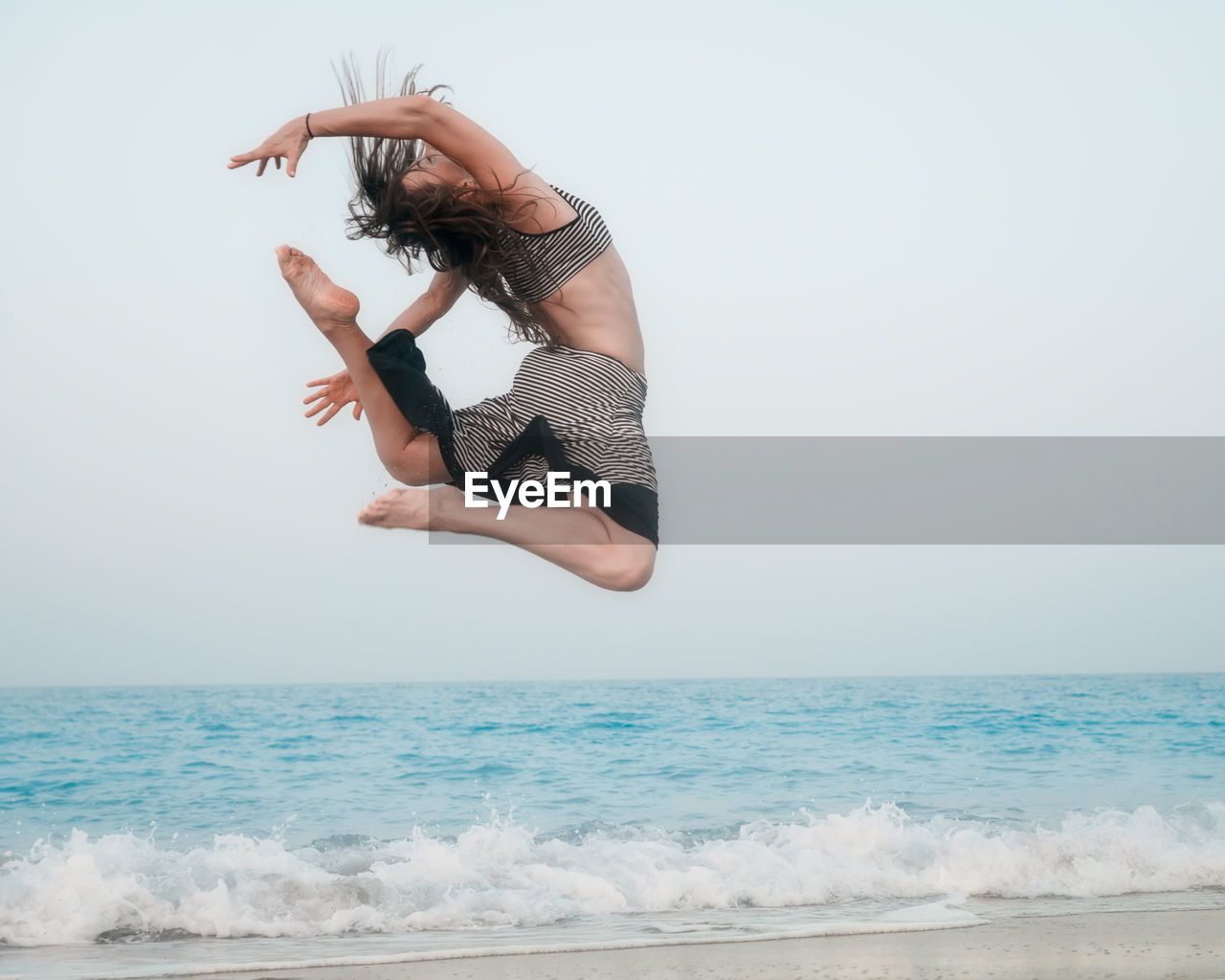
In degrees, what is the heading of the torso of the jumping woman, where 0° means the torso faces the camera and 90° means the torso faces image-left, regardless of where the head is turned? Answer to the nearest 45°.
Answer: approximately 270°
